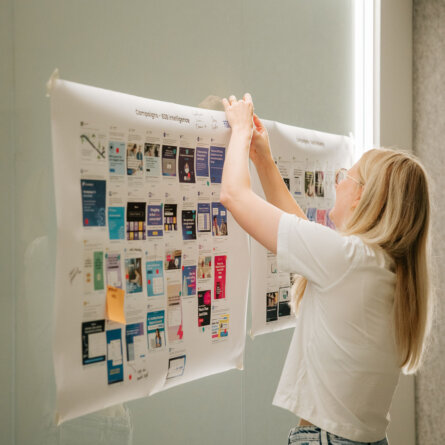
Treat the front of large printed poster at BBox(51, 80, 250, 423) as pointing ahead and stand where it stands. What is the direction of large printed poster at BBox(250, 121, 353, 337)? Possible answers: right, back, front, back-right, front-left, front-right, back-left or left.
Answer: left

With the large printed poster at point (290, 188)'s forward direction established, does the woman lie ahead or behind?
ahead

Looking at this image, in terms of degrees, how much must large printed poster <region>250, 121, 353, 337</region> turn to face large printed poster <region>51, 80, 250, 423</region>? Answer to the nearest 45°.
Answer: approximately 90° to its right

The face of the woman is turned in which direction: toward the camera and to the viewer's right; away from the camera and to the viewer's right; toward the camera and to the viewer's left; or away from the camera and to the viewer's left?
away from the camera and to the viewer's left

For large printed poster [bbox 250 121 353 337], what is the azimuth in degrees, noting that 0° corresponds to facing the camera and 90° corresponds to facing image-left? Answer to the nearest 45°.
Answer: approximately 315°

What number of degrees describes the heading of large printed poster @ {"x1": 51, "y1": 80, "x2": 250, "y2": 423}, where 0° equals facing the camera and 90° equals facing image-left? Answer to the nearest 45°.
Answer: approximately 315°

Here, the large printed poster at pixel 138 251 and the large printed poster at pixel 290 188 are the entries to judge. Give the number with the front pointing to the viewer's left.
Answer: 0

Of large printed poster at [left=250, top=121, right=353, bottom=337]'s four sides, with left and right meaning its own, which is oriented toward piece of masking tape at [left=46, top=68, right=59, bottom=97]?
right
